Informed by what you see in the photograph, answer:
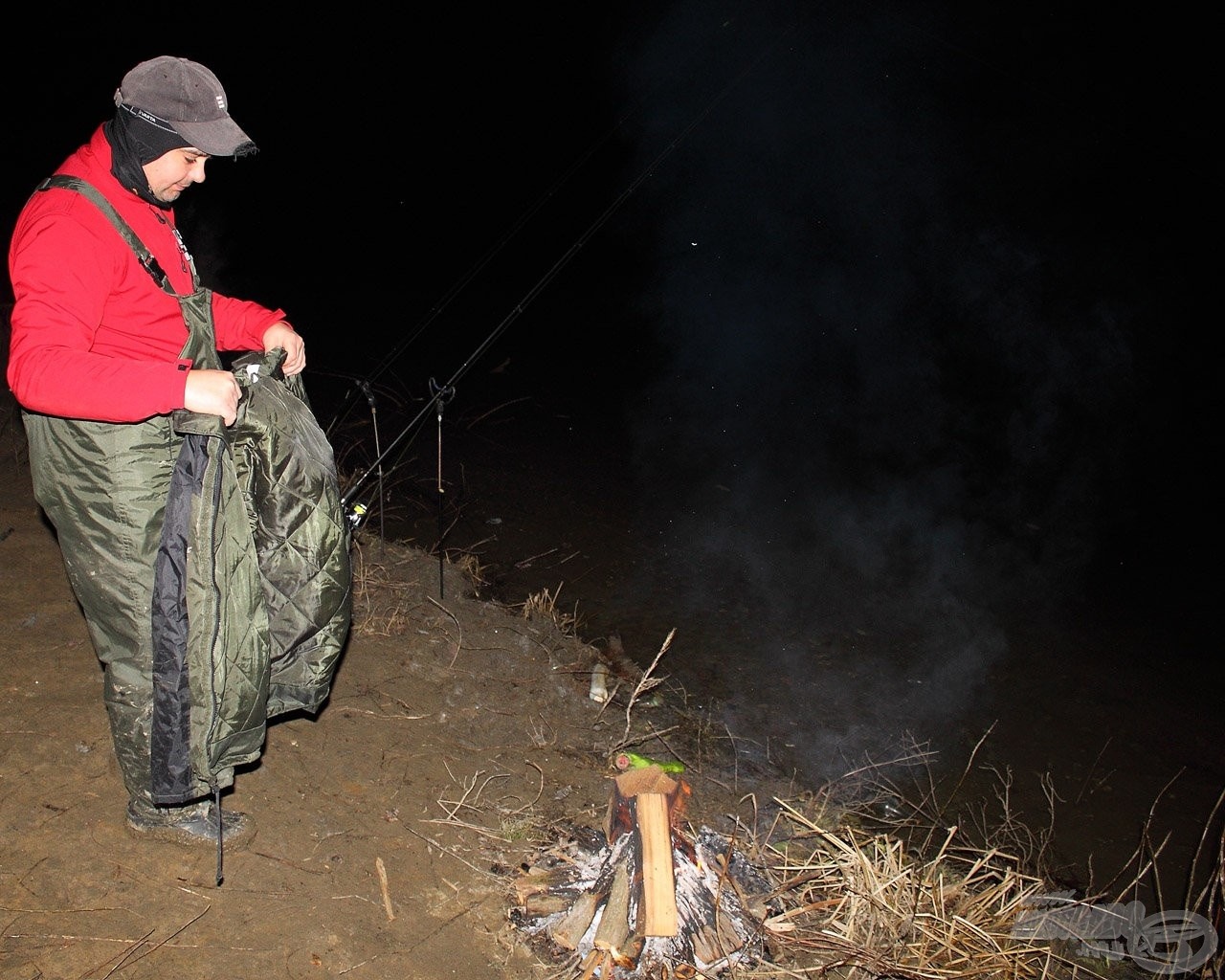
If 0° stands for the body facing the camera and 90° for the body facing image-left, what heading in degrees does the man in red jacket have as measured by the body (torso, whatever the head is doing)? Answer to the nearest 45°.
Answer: approximately 270°

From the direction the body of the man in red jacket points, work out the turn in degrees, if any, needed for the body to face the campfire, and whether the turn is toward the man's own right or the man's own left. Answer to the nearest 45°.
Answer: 0° — they already face it
